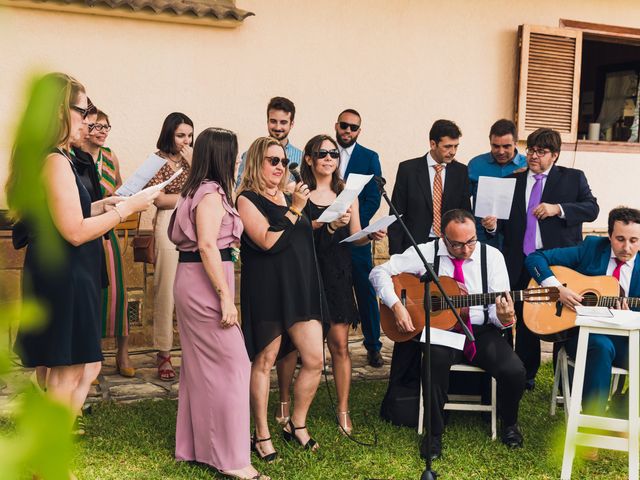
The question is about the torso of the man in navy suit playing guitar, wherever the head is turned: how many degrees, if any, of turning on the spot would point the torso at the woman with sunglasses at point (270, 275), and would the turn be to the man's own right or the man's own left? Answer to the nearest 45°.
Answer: approximately 45° to the man's own right

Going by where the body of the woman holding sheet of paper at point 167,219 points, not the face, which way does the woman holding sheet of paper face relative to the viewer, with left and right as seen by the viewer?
facing the viewer and to the right of the viewer

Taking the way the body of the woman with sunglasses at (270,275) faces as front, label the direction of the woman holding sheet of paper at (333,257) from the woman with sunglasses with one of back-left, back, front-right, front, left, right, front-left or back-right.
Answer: left

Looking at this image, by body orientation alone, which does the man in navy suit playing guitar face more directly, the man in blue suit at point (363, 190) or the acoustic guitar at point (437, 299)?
the acoustic guitar

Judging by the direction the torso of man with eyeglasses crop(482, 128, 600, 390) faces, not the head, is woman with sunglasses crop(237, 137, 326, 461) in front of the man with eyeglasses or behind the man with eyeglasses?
in front

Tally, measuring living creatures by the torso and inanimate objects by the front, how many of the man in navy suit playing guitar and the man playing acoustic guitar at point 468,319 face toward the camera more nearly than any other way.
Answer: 2
